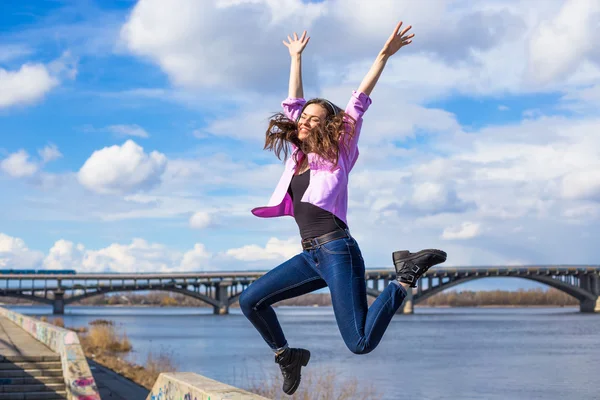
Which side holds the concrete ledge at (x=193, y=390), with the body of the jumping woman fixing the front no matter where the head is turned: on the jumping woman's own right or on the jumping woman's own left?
on the jumping woman's own right

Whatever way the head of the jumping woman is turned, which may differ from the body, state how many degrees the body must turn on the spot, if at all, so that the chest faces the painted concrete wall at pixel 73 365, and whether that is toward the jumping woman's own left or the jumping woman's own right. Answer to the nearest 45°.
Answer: approximately 90° to the jumping woman's own right
